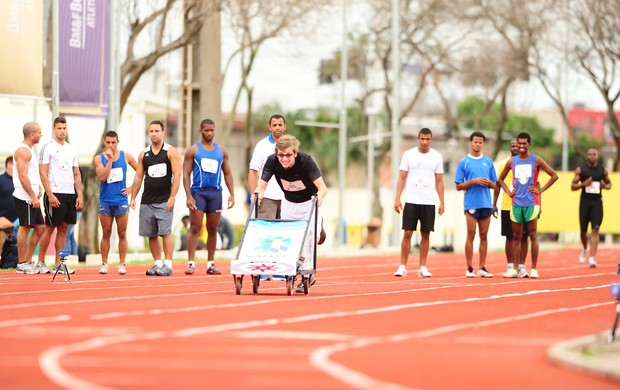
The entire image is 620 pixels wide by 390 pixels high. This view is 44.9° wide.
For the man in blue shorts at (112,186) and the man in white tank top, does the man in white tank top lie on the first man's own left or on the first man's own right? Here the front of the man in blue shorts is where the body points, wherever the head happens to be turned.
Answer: on the first man's own right

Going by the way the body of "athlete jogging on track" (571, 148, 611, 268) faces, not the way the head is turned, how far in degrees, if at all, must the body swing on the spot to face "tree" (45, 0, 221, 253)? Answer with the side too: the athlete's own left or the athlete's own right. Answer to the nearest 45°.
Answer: approximately 90° to the athlete's own right

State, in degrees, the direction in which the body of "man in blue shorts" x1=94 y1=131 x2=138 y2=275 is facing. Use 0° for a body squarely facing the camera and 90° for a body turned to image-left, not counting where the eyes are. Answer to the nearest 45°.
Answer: approximately 0°

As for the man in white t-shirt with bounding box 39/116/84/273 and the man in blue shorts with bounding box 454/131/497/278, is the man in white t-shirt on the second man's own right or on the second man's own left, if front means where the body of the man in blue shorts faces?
on the second man's own right

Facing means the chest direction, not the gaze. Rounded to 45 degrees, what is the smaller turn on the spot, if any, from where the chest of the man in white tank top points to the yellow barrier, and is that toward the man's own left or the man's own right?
approximately 45° to the man's own left

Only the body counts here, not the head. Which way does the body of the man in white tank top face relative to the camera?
to the viewer's right

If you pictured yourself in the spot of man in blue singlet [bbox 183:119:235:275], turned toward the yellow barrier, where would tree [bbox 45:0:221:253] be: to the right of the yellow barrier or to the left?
left

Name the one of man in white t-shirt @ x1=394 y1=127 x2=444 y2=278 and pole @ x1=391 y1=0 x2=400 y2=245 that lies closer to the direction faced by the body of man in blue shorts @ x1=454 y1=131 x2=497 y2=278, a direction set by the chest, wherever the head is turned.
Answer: the man in white t-shirt
